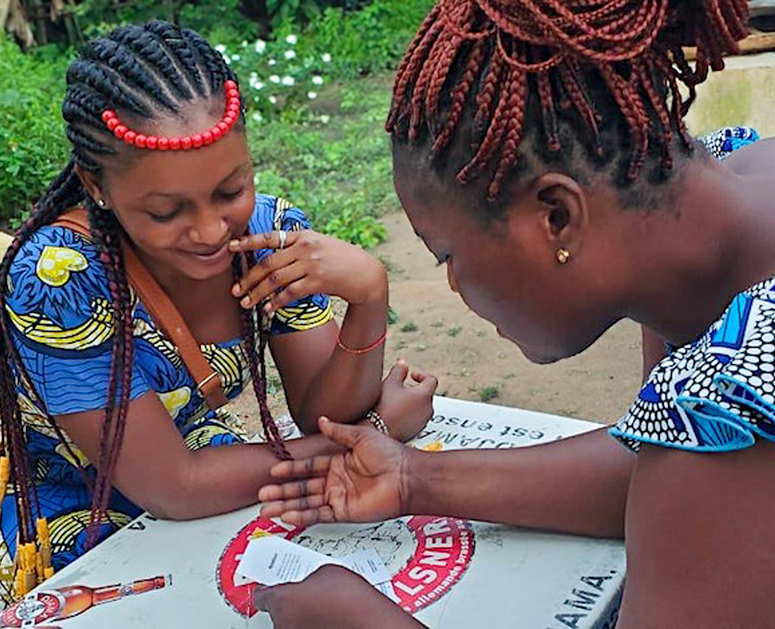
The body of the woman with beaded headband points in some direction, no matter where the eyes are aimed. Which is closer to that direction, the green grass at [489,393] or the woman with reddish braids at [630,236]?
the woman with reddish braids

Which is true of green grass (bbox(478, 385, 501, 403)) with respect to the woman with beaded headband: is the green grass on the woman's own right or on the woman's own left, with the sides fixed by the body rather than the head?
on the woman's own left

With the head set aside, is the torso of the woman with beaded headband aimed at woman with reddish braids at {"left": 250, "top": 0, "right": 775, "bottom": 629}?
yes

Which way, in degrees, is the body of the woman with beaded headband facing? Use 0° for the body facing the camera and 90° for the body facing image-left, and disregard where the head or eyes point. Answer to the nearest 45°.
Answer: approximately 315°

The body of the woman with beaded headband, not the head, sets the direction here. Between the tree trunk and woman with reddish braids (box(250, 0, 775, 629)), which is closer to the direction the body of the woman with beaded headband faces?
the woman with reddish braids

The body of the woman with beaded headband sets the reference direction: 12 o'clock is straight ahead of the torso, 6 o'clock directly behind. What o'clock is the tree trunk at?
The tree trunk is roughly at 7 o'clock from the woman with beaded headband.
